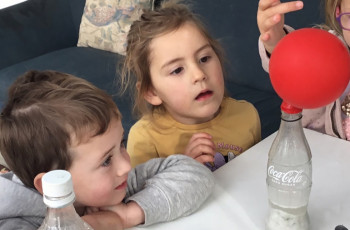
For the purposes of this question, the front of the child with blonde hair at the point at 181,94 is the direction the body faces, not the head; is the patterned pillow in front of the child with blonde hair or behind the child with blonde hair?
behind

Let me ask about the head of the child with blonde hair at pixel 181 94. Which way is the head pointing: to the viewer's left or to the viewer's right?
to the viewer's right

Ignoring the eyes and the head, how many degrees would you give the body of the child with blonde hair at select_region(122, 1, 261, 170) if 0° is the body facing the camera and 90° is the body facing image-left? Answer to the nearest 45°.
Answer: approximately 315°

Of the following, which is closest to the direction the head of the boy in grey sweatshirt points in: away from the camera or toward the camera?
toward the camera
